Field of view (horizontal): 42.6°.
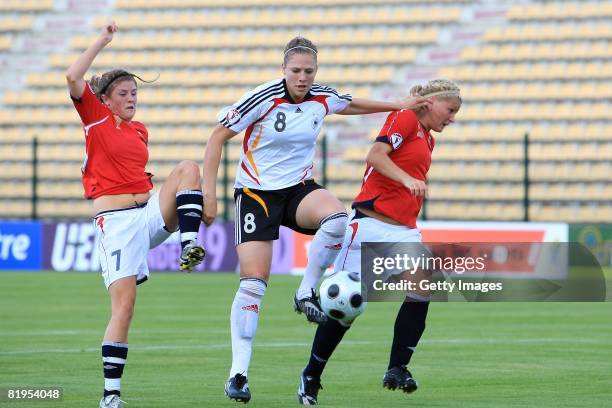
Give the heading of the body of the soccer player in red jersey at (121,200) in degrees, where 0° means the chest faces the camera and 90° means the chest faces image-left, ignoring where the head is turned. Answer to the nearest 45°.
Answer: approximately 315°

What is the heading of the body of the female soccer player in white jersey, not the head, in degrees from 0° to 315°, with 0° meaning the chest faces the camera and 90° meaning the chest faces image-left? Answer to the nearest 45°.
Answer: approximately 315°

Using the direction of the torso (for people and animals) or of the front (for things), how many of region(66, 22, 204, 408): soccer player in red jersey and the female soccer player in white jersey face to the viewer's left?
0
